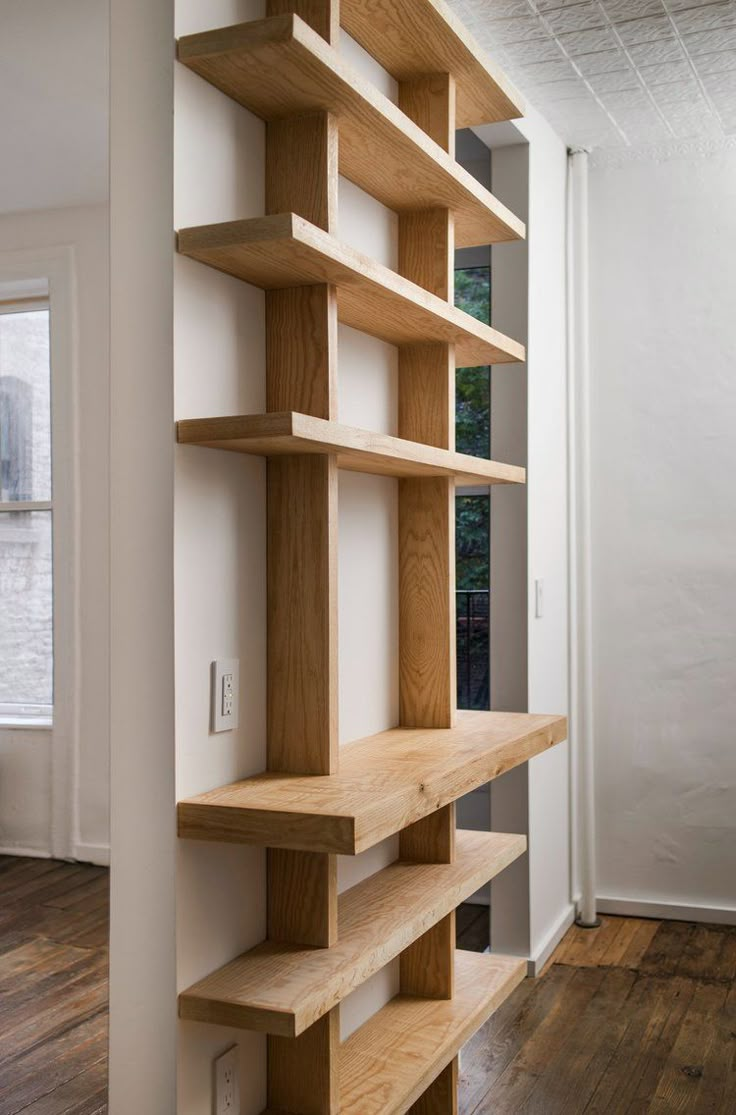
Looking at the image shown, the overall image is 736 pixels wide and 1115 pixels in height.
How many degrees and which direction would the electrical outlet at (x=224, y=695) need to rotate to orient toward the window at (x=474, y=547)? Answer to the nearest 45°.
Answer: approximately 135° to its left

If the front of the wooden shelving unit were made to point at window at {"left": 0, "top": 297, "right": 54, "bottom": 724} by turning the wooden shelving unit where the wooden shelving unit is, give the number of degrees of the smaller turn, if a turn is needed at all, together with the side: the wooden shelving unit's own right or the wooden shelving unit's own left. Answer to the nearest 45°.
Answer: approximately 180°

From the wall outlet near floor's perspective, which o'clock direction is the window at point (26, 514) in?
The window is roughly at 7 o'clock from the wall outlet near floor.

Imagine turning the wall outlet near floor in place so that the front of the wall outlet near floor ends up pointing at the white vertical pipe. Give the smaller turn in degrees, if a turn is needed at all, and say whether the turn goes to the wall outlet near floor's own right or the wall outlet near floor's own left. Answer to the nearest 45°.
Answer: approximately 90° to the wall outlet near floor's own left

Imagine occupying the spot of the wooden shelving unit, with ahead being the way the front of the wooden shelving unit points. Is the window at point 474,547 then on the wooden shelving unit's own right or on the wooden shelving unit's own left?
on the wooden shelving unit's own left

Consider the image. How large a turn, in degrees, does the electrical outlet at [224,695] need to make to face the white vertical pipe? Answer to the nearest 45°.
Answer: approximately 90° to its left

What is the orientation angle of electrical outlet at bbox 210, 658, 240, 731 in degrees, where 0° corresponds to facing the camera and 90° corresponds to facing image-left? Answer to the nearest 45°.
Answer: approximately 315°

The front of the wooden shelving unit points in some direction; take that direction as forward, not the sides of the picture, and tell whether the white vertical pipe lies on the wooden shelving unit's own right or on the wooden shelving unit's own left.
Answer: on the wooden shelving unit's own left

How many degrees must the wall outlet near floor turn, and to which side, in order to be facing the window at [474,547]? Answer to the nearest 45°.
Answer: approximately 135° to its left
